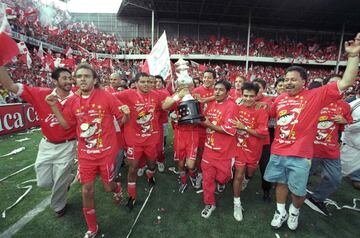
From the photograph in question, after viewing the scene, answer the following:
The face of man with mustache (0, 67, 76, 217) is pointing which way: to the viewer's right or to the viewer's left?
to the viewer's right

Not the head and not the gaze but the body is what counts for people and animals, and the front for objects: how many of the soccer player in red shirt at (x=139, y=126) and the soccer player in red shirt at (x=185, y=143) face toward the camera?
2

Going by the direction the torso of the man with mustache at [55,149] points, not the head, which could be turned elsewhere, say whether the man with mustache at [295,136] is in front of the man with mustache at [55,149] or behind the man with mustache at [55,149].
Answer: in front

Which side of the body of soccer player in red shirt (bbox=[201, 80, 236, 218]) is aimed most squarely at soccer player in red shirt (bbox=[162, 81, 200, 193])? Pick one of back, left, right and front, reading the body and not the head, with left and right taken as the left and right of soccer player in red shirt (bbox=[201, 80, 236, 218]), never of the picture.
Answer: right

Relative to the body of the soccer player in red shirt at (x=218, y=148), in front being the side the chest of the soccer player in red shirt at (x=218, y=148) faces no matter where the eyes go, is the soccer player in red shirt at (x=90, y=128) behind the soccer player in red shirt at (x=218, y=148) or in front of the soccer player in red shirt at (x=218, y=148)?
in front

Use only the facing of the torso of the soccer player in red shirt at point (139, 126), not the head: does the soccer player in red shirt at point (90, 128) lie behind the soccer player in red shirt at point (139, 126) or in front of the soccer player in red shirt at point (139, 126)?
in front

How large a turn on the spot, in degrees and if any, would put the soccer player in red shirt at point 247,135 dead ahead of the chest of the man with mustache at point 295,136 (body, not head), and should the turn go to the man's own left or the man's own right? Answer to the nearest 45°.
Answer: approximately 90° to the man's own right

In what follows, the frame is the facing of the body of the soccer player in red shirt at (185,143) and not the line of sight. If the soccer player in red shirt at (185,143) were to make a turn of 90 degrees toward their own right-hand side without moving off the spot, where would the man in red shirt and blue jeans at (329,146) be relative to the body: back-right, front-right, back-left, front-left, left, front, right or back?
back

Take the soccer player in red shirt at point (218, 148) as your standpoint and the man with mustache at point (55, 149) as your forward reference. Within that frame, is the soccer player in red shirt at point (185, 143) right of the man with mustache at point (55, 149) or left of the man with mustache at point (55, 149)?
right

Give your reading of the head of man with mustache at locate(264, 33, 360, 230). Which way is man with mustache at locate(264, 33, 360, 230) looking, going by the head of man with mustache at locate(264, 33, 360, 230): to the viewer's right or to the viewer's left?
to the viewer's left
